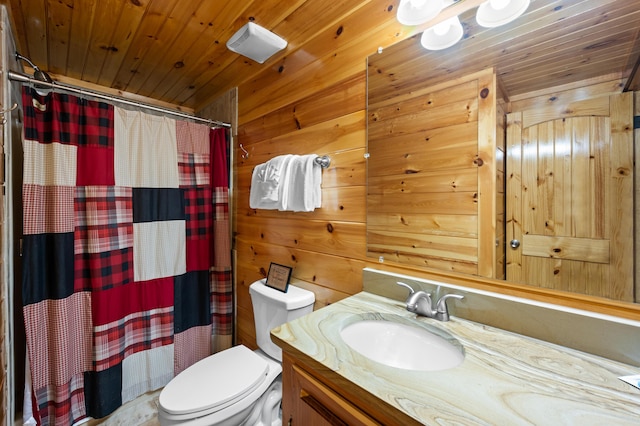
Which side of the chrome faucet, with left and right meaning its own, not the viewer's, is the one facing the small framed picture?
right

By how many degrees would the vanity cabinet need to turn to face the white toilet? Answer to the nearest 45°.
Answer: approximately 90° to its right

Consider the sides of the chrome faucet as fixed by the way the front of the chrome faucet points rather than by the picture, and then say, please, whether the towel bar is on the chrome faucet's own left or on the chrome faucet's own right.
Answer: on the chrome faucet's own right

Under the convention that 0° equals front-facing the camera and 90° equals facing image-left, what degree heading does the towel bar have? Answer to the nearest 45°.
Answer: approximately 45°

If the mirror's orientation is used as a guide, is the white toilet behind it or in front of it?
in front

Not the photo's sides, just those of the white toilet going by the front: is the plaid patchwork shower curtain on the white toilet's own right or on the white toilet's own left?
on the white toilet's own right

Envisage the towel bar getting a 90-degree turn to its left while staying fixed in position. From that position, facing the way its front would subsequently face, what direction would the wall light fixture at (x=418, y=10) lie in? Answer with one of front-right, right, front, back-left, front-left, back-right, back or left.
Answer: front

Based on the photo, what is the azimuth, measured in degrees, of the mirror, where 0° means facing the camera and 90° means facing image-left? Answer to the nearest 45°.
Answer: approximately 45°

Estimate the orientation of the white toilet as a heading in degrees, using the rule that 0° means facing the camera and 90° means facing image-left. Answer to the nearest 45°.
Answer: approximately 45°

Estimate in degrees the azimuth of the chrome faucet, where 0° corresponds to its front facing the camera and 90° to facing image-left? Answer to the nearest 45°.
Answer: approximately 45°
